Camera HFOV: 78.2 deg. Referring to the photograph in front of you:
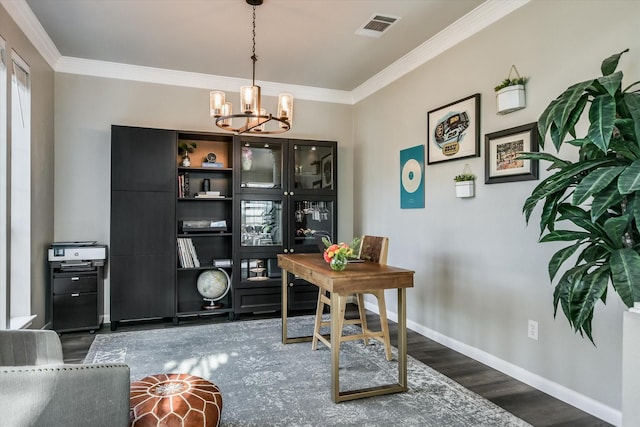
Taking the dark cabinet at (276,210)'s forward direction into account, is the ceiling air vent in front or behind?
in front

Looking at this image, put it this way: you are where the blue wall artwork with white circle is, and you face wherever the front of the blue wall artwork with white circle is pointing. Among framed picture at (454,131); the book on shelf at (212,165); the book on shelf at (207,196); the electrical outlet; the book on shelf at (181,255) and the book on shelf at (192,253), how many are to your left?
2

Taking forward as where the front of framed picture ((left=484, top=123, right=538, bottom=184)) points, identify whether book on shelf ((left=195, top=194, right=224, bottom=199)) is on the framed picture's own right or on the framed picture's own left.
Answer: on the framed picture's own right

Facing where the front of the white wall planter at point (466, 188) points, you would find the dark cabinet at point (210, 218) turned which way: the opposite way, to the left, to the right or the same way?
to the left

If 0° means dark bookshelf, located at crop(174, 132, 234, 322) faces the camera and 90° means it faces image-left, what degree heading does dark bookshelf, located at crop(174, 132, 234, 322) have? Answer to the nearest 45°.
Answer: approximately 0°

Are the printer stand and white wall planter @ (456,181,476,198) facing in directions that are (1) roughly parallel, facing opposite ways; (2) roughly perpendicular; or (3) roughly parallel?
roughly perpendicular

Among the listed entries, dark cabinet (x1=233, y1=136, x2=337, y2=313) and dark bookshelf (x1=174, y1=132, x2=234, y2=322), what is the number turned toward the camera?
2

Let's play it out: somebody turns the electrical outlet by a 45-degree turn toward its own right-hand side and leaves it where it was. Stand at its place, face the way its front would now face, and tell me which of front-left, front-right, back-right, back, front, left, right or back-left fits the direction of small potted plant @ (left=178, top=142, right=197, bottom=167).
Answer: front

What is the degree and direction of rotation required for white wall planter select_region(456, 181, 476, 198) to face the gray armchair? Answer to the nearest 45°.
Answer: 0° — it already faces it

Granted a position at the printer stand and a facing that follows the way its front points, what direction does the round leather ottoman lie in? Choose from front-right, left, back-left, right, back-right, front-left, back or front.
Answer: front

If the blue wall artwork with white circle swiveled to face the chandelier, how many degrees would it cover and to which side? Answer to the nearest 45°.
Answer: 0° — it already faces it

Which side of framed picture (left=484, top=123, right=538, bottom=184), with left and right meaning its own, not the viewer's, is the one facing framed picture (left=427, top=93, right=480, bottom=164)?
right

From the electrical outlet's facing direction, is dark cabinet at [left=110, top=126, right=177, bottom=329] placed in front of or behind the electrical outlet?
in front

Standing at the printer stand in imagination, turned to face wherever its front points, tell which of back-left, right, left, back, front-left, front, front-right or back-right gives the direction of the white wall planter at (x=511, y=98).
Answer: front-left

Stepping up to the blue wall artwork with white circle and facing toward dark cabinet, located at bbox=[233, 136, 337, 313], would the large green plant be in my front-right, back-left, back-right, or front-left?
back-left

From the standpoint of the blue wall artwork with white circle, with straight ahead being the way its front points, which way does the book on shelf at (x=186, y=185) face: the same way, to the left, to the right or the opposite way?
to the left
